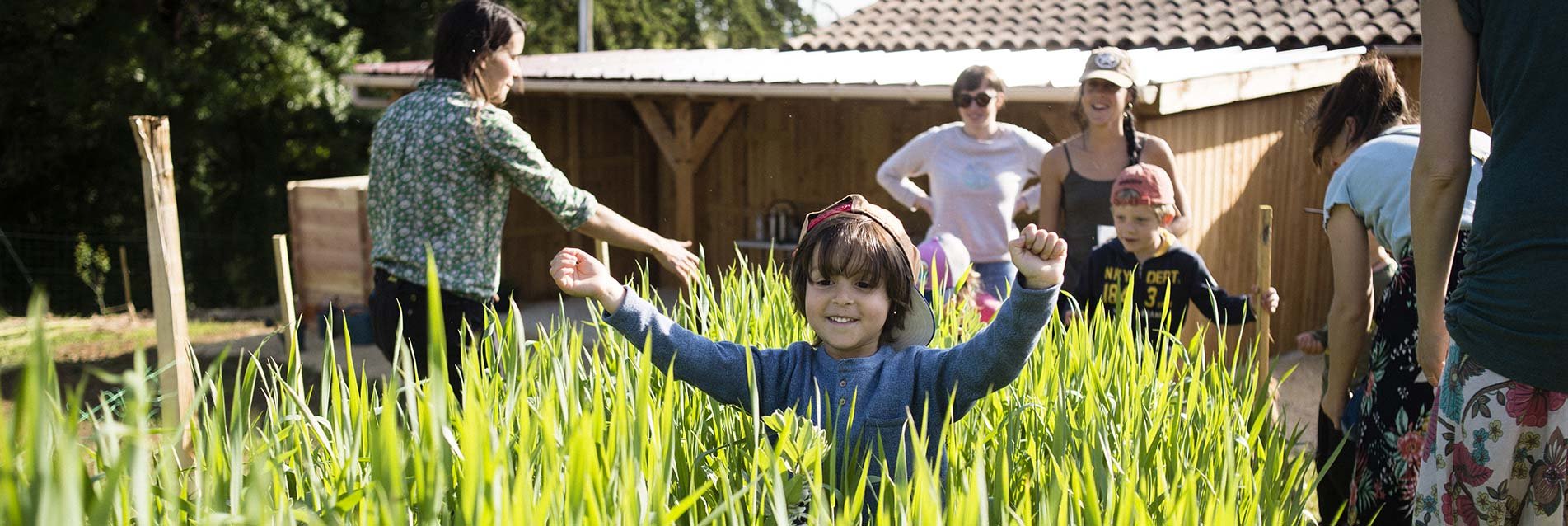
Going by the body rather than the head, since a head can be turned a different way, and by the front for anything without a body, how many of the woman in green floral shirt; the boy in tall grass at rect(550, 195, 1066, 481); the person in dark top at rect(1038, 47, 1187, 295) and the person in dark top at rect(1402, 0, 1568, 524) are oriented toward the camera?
2

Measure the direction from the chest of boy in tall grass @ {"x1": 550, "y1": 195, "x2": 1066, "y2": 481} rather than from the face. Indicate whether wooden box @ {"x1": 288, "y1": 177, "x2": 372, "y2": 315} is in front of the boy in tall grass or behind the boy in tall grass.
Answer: behind

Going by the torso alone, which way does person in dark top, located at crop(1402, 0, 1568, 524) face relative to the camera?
away from the camera

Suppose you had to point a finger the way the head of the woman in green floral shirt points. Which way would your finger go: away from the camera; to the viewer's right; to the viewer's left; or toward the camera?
to the viewer's right

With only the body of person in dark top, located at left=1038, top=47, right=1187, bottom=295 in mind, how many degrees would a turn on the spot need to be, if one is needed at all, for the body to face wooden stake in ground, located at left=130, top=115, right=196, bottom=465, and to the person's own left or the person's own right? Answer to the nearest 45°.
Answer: approximately 45° to the person's own right

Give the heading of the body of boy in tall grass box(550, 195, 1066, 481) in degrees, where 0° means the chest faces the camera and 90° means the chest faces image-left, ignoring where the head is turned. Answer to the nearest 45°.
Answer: approximately 0°

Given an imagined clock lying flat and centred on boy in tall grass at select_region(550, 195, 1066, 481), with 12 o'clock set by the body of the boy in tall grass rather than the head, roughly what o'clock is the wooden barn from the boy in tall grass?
The wooden barn is roughly at 6 o'clock from the boy in tall grass.
